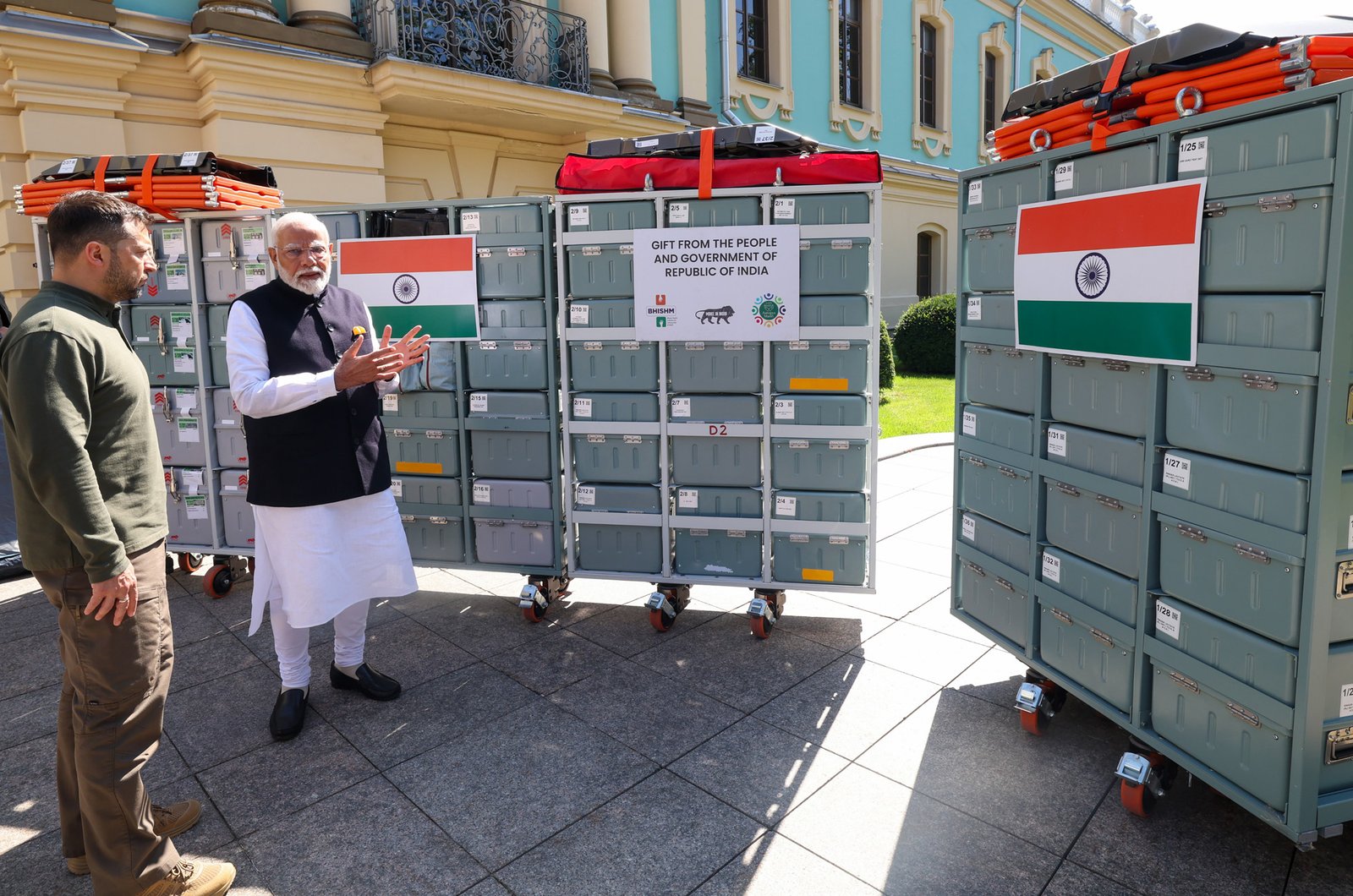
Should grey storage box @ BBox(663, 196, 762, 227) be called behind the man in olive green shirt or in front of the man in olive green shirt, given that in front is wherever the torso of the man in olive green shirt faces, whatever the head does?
in front

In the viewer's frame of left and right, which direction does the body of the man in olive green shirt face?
facing to the right of the viewer

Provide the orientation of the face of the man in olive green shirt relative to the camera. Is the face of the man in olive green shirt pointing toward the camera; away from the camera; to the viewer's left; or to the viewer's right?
to the viewer's right

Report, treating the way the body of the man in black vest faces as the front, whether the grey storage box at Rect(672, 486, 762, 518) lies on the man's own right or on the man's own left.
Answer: on the man's own left
